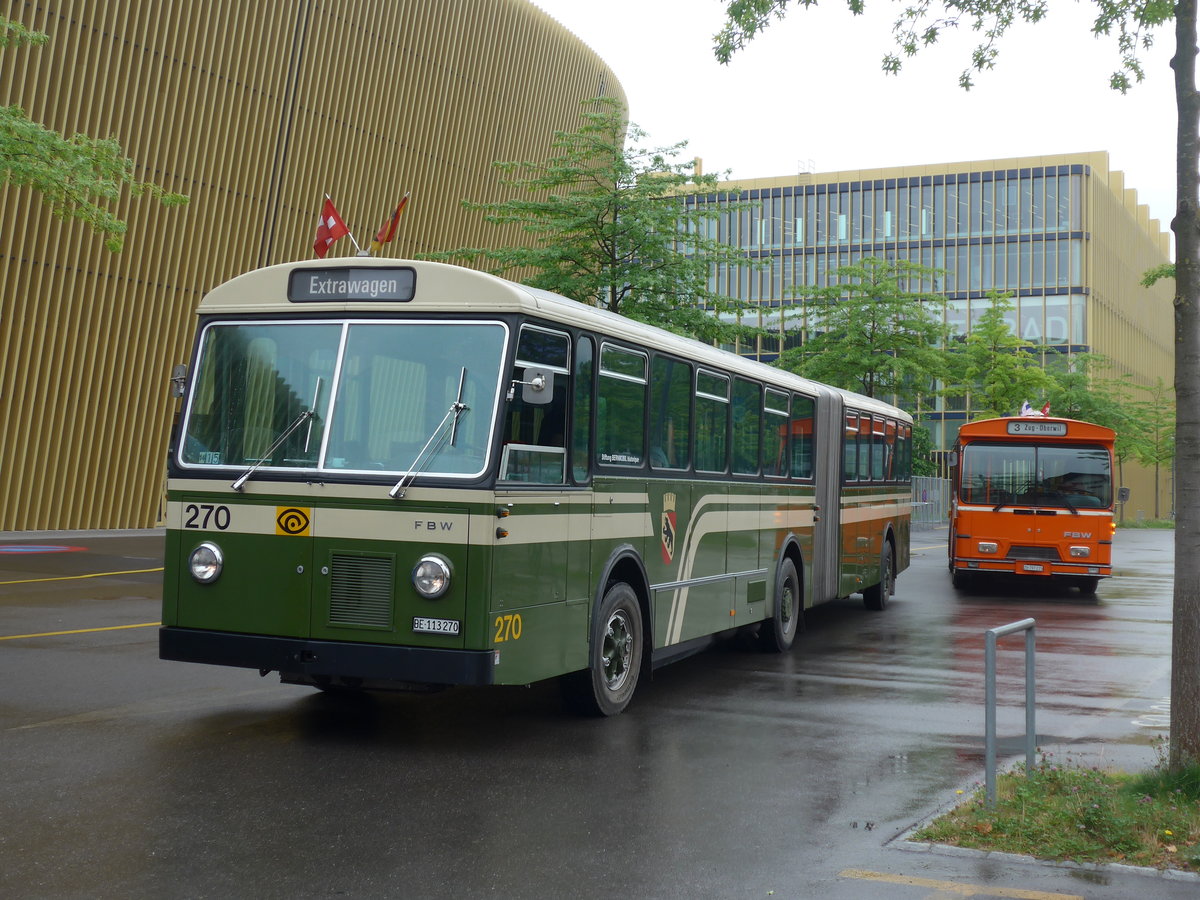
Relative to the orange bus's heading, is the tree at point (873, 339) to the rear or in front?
to the rear

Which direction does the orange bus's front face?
toward the camera

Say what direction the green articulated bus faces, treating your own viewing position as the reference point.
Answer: facing the viewer and to the left of the viewer

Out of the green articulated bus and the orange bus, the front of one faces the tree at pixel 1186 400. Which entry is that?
the orange bus

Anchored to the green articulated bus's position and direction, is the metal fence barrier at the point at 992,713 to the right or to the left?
on its left

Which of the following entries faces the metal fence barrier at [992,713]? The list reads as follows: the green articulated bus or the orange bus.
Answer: the orange bus

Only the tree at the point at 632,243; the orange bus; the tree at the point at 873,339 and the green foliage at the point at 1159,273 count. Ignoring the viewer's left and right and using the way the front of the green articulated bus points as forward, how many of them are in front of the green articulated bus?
0

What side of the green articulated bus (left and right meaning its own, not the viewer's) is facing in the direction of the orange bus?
back

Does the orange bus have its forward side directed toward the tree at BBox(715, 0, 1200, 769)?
yes

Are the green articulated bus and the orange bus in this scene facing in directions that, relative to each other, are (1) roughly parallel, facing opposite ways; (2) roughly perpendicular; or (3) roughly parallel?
roughly parallel

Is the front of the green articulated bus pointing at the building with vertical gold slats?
no

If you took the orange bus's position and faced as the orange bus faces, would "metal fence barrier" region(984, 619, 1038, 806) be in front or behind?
in front

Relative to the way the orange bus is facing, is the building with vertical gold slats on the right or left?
on its right

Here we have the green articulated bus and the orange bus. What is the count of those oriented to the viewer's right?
0

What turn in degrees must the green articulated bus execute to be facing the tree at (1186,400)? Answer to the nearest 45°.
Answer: approximately 135° to its left
